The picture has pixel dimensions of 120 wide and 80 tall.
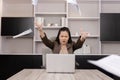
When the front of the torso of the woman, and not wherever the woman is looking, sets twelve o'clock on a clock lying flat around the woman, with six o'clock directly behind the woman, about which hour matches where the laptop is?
The laptop is roughly at 12 o'clock from the woman.

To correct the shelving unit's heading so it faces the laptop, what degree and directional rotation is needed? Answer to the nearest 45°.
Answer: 0° — it already faces it

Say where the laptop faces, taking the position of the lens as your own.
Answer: facing away from the viewer

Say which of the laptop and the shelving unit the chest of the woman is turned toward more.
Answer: the laptop

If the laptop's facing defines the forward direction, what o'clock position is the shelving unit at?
The shelving unit is roughly at 12 o'clock from the laptop.

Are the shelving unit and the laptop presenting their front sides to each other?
yes

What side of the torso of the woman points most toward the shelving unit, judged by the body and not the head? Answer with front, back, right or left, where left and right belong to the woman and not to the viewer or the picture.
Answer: back

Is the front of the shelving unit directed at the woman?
yes

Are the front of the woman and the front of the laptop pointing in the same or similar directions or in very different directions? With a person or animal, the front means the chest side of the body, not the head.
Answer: very different directions

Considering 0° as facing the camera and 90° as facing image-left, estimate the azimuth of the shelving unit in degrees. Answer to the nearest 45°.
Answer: approximately 0°

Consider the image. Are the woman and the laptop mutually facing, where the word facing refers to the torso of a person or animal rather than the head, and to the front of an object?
yes

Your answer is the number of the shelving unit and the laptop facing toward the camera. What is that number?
1

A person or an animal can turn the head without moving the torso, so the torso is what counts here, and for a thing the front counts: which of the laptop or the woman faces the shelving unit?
the laptop
